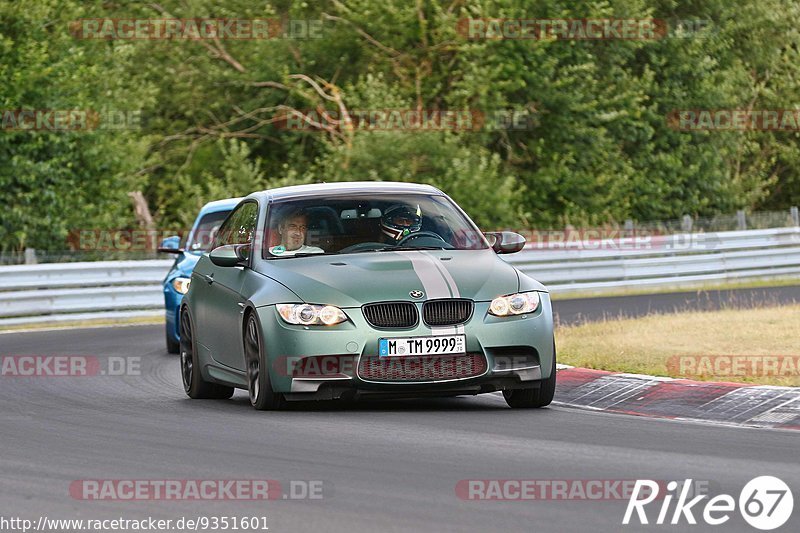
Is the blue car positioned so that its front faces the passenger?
yes

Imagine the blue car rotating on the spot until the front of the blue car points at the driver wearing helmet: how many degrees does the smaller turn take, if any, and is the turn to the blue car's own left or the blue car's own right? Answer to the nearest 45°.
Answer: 0° — it already faces them

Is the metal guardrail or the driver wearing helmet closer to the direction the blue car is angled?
the driver wearing helmet

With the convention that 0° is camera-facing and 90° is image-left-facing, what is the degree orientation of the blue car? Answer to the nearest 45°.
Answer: approximately 0°

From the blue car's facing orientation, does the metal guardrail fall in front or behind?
behind

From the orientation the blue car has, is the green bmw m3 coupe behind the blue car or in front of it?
in front

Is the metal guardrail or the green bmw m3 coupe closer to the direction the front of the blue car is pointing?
the green bmw m3 coupe
